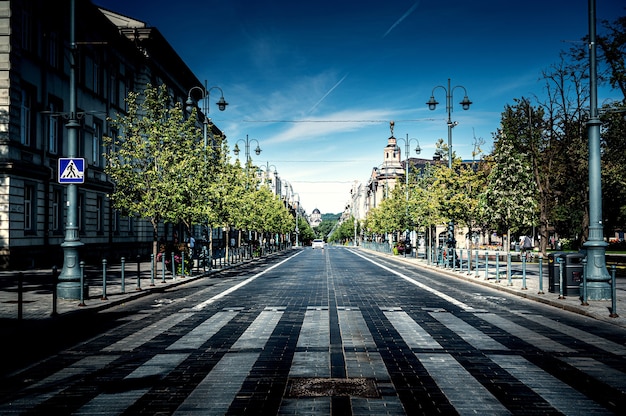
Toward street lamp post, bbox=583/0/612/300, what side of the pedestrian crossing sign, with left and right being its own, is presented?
left

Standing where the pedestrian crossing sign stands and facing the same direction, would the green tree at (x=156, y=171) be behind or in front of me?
behind

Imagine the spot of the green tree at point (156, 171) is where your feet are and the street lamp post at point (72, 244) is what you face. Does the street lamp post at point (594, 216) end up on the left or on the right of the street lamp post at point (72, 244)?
left

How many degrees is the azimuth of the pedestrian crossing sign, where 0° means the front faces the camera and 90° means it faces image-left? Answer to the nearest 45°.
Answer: approximately 0°

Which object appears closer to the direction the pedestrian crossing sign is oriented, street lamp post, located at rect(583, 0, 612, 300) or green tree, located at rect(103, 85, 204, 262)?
the street lamp post
